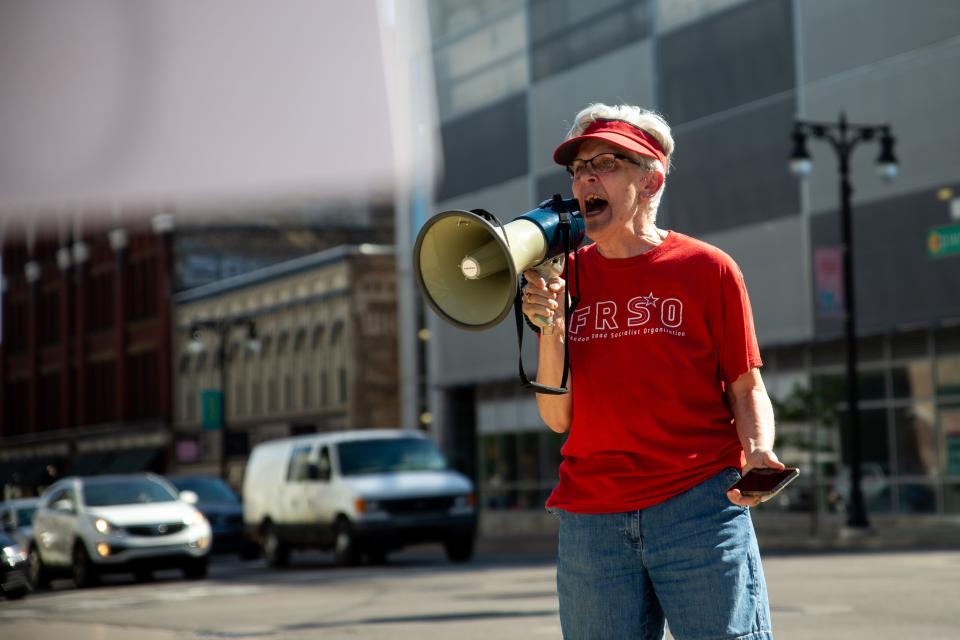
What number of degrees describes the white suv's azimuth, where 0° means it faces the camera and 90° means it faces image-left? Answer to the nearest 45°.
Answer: approximately 315°

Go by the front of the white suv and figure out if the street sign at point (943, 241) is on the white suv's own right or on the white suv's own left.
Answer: on the white suv's own left

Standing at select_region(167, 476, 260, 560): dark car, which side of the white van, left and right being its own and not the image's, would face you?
back

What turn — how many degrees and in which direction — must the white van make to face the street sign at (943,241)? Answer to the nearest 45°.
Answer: approximately 90° to its left

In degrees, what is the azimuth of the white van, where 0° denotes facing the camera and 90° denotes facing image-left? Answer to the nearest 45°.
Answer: approximately 315°

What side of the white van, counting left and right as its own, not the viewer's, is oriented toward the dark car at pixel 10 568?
right

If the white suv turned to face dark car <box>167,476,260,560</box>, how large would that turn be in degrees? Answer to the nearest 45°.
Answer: approximately 135° to its left

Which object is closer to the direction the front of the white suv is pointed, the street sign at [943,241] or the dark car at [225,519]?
the street sign

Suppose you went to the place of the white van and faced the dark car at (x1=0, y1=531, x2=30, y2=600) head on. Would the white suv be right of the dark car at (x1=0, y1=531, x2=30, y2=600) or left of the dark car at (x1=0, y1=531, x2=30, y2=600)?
right

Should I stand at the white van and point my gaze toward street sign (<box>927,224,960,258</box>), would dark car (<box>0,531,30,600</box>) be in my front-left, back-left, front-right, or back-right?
back-right
